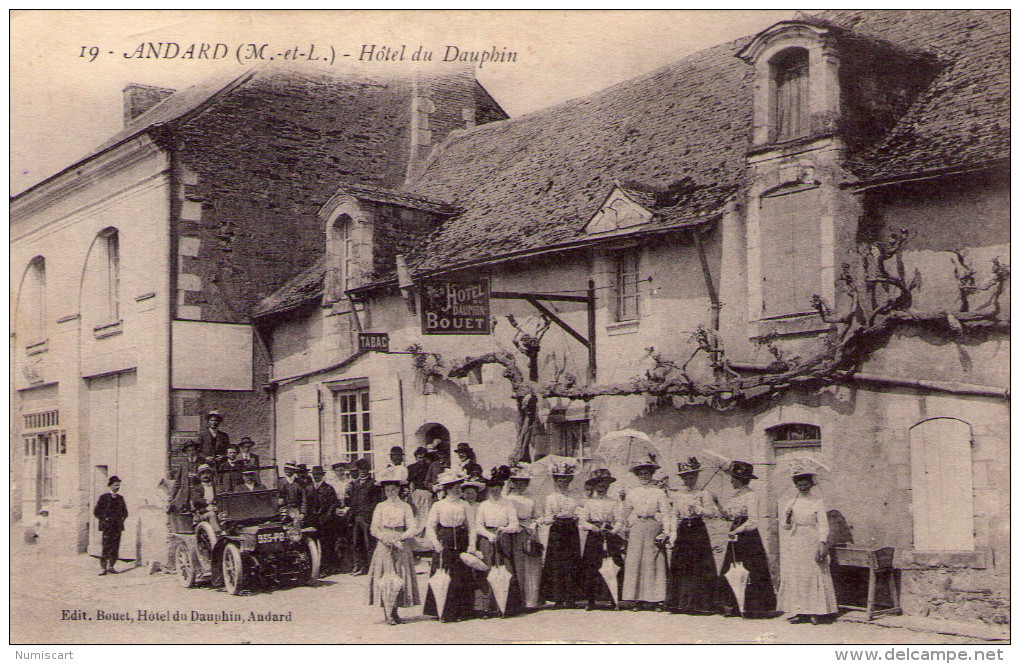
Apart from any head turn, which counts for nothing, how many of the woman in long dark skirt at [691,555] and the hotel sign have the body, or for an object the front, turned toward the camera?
2

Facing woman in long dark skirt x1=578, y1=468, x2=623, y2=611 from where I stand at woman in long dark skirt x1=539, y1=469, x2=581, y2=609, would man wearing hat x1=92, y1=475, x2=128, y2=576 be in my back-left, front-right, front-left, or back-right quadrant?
back-left

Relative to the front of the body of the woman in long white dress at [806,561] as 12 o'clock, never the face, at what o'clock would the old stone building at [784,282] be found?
The old stone building is roughly at 6 o'clock from the woman in long white dress.

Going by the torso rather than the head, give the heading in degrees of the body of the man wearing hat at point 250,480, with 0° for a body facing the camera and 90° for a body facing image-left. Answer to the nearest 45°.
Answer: approximately 0°

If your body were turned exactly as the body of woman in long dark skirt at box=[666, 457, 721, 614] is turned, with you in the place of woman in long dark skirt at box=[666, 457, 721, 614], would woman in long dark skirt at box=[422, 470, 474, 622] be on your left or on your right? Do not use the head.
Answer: on your right

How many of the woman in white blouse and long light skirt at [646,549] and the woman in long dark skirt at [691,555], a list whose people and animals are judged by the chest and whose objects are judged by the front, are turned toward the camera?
2
